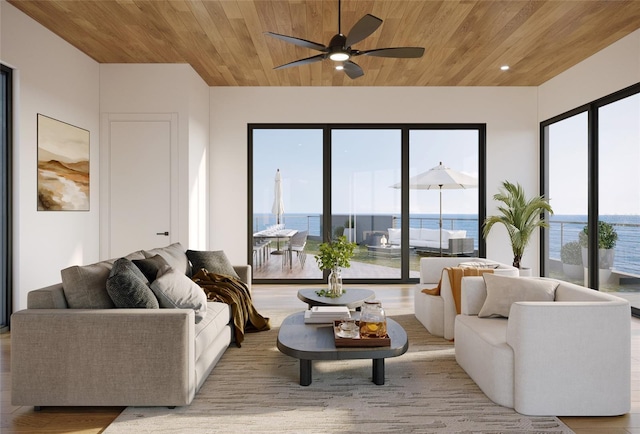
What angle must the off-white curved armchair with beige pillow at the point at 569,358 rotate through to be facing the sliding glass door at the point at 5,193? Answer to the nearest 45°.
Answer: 0° — it already faces it

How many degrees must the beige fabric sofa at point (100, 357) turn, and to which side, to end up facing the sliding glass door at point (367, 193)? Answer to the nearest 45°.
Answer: approximately 45° to its left

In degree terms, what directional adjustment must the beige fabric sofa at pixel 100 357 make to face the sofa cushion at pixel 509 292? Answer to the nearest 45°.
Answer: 0° — it already faces it

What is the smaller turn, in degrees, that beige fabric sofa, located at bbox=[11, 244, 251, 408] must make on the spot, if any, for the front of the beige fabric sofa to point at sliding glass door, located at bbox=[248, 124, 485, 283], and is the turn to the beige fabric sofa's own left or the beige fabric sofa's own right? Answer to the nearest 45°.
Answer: approximately 45° to the beige fabric sofa's own left

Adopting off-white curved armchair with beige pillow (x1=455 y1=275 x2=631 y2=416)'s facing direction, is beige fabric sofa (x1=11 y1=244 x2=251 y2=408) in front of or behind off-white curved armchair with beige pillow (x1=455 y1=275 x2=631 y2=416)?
in front

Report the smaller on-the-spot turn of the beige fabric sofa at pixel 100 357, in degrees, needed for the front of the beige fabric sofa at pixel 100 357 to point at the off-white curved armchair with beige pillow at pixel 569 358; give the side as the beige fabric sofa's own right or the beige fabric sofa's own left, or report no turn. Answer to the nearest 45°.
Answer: approximately 45° to the beige fabric sofa's own right

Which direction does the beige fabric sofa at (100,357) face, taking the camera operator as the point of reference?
facing to the right of the viewer

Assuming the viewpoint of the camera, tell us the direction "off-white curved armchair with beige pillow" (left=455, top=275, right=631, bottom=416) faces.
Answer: facing to the left of the viewer

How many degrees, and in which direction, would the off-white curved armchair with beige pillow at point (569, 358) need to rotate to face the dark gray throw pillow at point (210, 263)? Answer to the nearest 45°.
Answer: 0° — it already faces it

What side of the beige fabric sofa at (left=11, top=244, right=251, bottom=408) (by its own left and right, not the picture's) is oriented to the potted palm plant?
front

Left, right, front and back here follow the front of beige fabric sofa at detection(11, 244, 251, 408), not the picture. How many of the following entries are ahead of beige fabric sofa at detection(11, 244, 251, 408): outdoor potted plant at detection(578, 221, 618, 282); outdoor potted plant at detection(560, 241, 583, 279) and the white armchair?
3

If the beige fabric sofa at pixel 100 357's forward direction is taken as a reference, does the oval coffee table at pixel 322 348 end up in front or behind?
in front

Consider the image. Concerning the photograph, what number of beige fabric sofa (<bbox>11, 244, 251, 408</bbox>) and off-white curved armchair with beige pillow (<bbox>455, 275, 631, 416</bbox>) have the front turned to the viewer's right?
1
